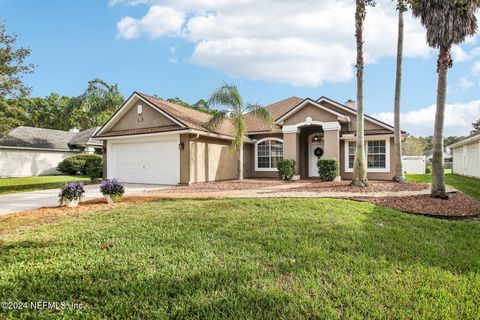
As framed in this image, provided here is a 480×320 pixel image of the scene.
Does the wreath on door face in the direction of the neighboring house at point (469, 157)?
no

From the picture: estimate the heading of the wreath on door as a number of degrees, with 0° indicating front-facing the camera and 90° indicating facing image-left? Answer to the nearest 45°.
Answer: approximately 0°

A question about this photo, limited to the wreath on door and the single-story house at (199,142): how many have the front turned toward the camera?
2

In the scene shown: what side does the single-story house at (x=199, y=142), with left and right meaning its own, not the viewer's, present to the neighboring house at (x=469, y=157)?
left

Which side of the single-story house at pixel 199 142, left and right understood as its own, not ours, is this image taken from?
front

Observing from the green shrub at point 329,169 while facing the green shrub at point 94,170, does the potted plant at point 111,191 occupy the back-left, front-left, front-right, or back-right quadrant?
front-left

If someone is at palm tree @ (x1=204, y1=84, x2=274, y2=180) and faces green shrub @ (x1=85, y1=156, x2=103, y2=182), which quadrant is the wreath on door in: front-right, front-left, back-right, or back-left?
back-right

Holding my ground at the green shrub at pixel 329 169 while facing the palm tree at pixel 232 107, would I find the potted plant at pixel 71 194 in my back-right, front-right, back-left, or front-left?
front-left

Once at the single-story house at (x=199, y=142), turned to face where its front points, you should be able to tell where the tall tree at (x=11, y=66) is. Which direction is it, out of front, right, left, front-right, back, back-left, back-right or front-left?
right

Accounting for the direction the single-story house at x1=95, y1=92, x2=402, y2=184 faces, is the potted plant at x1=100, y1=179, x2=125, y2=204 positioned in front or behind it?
in front

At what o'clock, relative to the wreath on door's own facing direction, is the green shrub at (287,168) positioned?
The green shrub is roughly at 1 o'clock from the wreath on door.

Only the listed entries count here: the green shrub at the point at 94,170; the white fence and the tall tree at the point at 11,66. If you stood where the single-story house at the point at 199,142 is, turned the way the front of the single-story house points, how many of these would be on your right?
2

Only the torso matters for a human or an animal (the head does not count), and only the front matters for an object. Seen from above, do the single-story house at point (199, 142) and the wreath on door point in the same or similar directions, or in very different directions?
same or similar directions

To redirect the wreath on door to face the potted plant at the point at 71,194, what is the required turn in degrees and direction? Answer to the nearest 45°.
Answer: approximately 45° to its right
